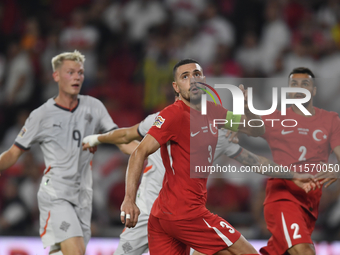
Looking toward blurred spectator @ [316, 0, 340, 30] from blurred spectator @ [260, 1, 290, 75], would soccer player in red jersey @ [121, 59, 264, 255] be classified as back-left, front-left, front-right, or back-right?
back-right

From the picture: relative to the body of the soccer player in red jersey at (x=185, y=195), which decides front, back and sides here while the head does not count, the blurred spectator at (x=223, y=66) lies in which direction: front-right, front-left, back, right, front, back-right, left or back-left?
back-left

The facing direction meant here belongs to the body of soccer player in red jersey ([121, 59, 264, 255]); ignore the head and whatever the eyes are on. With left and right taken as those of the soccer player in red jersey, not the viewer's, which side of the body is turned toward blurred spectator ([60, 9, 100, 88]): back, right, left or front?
back

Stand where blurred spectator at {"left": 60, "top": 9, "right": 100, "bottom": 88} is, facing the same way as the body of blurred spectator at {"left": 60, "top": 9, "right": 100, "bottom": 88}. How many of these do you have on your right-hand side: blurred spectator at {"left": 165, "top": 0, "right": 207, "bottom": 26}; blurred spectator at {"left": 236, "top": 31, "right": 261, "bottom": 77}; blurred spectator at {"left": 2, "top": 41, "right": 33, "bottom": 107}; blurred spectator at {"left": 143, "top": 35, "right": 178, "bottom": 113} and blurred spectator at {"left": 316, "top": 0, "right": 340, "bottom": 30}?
1

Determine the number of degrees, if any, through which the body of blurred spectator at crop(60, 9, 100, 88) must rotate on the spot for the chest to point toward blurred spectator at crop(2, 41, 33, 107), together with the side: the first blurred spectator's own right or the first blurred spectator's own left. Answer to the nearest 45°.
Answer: approximately 90° to the first blurred spectator's own right

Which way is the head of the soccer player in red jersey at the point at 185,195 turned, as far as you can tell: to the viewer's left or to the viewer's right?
to the viewer's right

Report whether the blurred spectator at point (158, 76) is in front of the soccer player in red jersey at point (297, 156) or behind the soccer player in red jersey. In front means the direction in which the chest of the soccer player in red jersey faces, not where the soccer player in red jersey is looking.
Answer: behind

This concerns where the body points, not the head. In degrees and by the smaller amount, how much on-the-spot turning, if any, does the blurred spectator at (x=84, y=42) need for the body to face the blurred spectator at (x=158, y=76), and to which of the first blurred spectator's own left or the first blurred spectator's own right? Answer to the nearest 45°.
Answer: approximately 45° to the first blurred spectator's own left

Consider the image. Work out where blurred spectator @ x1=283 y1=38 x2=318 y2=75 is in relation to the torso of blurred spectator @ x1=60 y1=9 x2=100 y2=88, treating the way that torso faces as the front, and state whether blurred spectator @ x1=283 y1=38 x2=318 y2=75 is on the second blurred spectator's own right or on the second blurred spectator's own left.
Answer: on the second blurred spectator's own left

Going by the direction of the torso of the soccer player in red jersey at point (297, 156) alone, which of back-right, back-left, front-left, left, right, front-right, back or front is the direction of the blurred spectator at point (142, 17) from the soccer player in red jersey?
back-right

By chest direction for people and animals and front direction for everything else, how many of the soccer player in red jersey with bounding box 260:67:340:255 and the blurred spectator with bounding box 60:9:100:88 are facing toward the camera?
2

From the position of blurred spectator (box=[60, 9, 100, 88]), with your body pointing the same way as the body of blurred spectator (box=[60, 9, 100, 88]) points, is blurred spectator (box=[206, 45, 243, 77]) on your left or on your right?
on your left

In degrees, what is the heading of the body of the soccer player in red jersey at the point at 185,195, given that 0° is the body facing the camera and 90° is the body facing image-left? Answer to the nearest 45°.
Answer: approximately 315°

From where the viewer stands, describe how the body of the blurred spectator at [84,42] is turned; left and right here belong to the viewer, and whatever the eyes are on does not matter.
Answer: facing the viewer

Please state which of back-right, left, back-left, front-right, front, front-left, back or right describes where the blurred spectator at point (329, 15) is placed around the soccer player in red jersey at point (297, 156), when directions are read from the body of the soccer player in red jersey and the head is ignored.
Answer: back
